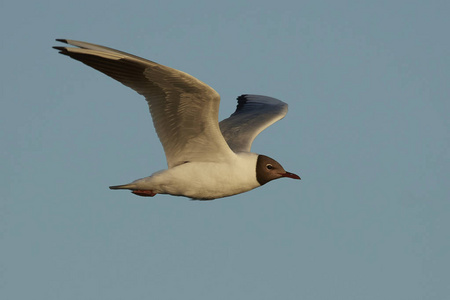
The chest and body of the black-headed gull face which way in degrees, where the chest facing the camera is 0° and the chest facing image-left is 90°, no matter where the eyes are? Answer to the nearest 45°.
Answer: approximately 270°
